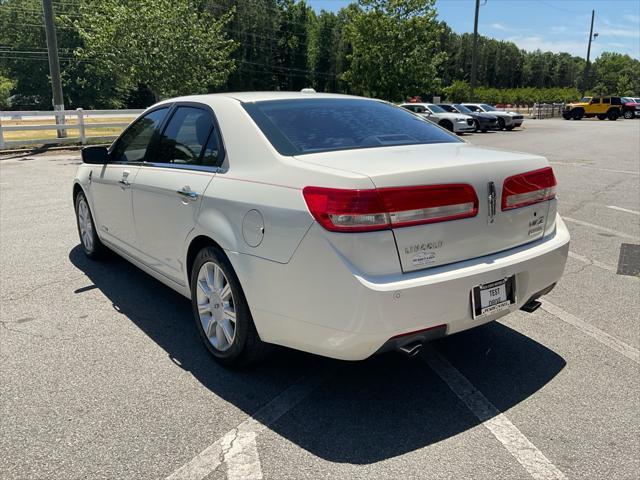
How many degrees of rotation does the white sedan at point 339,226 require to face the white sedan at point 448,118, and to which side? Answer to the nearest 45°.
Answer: approximately 45° to its right

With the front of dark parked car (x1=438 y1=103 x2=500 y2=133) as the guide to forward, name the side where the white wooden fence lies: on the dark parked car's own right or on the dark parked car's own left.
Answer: on the dark parked car's own right

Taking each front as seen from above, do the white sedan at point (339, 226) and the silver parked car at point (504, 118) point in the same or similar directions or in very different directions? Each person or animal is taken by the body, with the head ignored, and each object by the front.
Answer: very different directions

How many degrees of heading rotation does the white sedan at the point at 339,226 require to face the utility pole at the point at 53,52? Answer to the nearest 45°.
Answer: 0° — it already faces it

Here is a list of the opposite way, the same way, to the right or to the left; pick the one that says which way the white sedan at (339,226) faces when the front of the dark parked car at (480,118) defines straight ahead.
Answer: the opposite way

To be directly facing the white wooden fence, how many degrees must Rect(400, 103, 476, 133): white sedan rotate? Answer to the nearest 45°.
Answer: approximately 90° to its right

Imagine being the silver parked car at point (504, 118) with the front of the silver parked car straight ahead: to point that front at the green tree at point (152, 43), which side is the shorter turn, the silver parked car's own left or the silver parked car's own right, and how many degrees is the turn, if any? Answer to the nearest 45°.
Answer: approximately 90° to the silver parked car's own right

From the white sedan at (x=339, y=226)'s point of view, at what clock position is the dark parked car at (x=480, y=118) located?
The dark parked car is roughly at 2 o'clock from the white sedan.

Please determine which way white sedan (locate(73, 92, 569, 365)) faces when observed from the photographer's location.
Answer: facing away from the viewer and to the left of the viewer

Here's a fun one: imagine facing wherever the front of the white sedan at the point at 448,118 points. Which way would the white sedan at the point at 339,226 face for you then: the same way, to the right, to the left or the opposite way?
the opposite way

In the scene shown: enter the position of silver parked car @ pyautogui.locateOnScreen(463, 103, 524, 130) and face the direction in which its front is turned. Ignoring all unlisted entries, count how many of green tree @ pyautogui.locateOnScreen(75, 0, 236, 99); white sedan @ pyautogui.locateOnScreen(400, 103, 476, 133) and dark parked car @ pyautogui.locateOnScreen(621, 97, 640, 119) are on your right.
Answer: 2

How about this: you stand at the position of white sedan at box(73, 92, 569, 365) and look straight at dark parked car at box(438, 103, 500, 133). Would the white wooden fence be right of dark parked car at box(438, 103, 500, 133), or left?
left

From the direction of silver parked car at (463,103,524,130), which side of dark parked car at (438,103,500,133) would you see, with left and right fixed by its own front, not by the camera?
left

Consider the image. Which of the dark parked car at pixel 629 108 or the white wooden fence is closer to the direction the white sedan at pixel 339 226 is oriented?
the white wooden fence

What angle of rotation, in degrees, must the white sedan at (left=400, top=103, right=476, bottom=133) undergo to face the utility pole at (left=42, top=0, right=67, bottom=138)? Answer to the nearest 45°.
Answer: approximately 90° to its right
